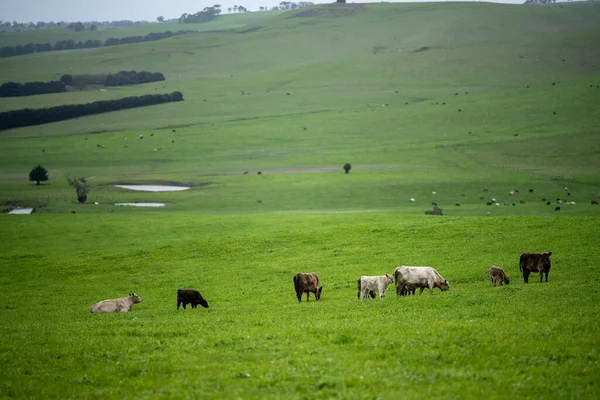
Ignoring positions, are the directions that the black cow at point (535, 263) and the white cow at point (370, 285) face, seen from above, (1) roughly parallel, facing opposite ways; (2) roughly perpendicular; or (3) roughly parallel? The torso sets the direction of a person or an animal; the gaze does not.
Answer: roughly parallel

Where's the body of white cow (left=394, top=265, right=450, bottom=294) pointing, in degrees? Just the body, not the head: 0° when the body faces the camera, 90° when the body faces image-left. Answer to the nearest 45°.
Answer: approximately 270°

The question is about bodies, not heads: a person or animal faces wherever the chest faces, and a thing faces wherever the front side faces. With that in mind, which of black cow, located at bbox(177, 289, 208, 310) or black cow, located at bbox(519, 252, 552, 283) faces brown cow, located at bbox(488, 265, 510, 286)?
black cow, located at bbox(177, 289, 208, 310)

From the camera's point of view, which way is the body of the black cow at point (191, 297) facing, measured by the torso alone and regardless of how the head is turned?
to the viewer's right

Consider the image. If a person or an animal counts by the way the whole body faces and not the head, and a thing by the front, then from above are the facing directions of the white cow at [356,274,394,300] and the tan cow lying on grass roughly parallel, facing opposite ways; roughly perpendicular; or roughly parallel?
roughly parallel

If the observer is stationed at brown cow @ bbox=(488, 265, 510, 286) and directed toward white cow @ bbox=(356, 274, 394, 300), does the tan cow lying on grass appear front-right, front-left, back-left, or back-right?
front-right

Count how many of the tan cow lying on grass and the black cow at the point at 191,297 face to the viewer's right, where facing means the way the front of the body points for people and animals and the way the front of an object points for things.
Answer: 2

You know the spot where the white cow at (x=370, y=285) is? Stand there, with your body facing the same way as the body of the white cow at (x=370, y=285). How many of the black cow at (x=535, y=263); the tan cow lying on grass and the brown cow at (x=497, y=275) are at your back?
1

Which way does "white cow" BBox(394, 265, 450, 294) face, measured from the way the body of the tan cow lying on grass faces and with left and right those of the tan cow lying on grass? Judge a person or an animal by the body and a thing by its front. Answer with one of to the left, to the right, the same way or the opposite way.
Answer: the same way

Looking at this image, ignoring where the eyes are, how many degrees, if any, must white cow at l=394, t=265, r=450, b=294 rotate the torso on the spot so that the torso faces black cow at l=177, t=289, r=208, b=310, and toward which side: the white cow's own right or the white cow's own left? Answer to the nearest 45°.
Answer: approximately 180°

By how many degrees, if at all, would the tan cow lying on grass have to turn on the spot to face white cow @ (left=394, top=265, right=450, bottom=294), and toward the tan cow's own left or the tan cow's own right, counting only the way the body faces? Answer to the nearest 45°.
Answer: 0° — it already faces it

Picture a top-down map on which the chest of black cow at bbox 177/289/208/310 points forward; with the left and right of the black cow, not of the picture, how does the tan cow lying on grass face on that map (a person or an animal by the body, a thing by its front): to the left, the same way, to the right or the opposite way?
the same way

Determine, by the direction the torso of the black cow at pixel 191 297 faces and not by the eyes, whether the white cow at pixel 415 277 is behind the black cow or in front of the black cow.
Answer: in front

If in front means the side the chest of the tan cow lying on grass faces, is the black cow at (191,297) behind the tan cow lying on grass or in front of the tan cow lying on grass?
in front
